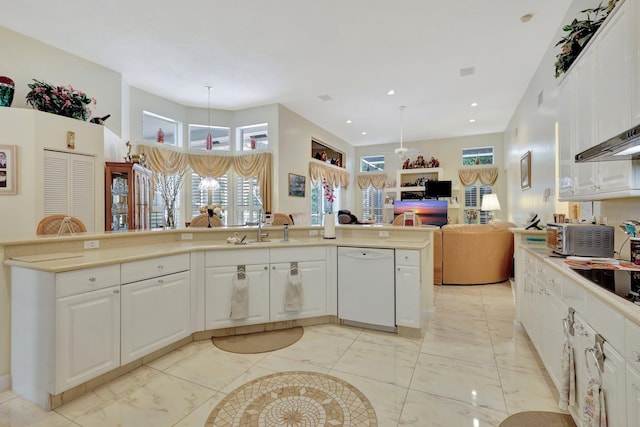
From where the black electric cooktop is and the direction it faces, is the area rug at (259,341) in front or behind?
in front

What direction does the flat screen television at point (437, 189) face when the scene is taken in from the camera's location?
facing the viewer

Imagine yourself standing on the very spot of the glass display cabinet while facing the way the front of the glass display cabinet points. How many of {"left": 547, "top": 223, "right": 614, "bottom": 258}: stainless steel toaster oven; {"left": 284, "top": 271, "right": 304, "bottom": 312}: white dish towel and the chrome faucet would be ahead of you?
3

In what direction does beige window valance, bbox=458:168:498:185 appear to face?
toward the camera

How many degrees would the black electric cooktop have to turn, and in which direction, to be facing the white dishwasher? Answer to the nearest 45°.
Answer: approximately 45° to its right

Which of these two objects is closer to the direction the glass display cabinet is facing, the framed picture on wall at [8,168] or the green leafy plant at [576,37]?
the green leafy plant

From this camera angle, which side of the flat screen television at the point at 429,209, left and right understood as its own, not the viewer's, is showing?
front

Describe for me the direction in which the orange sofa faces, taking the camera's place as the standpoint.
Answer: facing away from the viewer

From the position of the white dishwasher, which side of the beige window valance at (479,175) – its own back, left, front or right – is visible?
front

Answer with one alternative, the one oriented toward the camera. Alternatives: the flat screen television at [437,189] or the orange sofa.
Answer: the flat screen television

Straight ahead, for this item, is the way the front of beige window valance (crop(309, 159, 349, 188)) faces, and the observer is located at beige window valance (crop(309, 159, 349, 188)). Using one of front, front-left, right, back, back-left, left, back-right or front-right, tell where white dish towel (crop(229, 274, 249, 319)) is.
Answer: front-right

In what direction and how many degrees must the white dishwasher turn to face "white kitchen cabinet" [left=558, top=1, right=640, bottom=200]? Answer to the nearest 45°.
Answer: approximately 90° to its left

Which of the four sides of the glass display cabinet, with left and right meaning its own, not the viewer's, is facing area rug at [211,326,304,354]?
front

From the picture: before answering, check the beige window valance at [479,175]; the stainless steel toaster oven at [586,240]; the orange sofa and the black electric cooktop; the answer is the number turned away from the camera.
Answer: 1

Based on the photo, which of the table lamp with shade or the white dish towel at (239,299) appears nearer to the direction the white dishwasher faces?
the white dish towel

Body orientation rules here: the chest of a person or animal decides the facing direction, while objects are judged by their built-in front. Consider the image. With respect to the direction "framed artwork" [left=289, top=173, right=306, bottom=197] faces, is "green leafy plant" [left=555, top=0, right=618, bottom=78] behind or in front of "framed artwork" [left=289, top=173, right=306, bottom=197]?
in front

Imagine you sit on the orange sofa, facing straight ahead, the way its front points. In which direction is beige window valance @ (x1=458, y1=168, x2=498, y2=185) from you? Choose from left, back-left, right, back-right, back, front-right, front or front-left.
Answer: front

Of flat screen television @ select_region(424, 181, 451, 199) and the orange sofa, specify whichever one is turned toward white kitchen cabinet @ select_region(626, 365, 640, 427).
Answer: the flat screen television

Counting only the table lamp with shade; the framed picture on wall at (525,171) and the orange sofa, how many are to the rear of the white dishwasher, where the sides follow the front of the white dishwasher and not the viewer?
3

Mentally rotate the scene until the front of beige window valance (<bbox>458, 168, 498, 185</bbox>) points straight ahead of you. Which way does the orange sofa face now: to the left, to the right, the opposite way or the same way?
the opposite way

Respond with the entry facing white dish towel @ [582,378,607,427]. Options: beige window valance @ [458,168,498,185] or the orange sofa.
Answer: the beige window valance

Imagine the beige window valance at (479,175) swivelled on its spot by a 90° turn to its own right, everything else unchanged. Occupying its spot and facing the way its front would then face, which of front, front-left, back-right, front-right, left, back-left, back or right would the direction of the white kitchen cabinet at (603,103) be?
left
